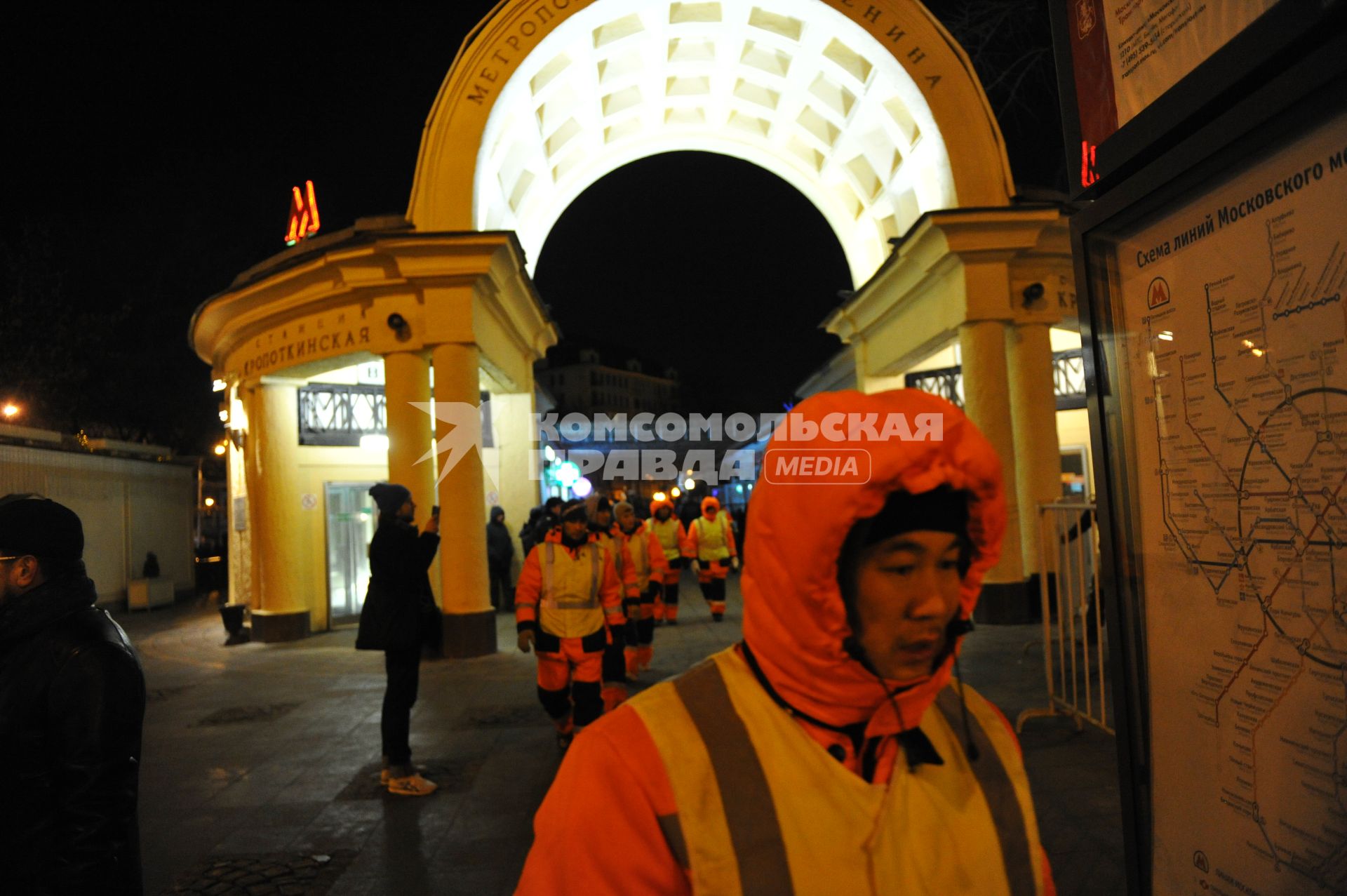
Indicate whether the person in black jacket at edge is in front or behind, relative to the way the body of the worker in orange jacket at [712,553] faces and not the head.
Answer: in front

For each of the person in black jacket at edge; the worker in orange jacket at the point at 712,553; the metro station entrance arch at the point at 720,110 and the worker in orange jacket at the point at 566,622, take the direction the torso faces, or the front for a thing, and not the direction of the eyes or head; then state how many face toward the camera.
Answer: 3

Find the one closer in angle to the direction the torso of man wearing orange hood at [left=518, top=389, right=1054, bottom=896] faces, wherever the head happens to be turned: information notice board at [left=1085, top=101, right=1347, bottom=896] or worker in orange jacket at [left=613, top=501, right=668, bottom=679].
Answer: the information notice board

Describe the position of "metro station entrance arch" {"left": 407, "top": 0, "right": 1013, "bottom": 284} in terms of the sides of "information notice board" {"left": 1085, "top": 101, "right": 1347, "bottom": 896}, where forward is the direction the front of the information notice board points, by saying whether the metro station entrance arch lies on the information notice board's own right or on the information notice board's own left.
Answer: on the information notice board's own right

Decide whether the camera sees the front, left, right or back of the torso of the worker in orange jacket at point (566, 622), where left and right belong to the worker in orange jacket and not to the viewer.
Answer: front

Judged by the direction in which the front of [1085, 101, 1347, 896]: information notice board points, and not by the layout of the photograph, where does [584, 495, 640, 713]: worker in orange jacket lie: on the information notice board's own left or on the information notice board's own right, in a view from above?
on the information notice board's own right

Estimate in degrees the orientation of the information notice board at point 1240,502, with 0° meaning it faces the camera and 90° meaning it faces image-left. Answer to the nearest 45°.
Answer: approximately 45°

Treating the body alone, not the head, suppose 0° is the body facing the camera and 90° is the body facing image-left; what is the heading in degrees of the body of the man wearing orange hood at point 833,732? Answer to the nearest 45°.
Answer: approximately 315°

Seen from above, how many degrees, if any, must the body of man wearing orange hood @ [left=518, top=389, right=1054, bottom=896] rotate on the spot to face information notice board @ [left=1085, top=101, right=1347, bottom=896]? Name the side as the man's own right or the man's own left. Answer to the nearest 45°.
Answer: approximately 90° to the man's own left

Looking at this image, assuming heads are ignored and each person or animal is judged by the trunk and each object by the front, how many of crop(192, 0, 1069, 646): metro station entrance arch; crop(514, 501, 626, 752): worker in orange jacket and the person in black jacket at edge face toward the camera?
2

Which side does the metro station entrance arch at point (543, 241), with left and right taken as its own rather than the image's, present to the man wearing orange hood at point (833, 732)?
front

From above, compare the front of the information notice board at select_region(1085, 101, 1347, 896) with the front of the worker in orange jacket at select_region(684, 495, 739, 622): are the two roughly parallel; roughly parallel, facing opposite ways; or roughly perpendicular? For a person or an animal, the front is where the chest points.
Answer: roughly perpendicular

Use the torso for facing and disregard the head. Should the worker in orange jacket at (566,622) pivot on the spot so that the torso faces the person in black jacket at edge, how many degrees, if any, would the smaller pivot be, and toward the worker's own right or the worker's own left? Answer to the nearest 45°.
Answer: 0° — they already face them

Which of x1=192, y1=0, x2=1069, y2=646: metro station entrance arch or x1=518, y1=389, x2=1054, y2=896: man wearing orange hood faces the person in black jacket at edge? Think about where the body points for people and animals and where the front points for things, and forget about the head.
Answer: the metro station entrance arch

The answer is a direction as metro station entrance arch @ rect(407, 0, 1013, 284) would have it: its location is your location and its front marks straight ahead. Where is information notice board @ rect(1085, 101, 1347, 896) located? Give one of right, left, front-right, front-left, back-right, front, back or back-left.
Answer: front

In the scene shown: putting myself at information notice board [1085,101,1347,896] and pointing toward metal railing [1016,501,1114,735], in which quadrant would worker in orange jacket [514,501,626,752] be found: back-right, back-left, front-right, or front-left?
front-left

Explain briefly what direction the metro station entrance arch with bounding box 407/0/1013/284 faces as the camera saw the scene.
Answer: facing the viewer

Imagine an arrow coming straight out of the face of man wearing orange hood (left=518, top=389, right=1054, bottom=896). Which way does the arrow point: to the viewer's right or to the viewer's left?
to the viewer's right
